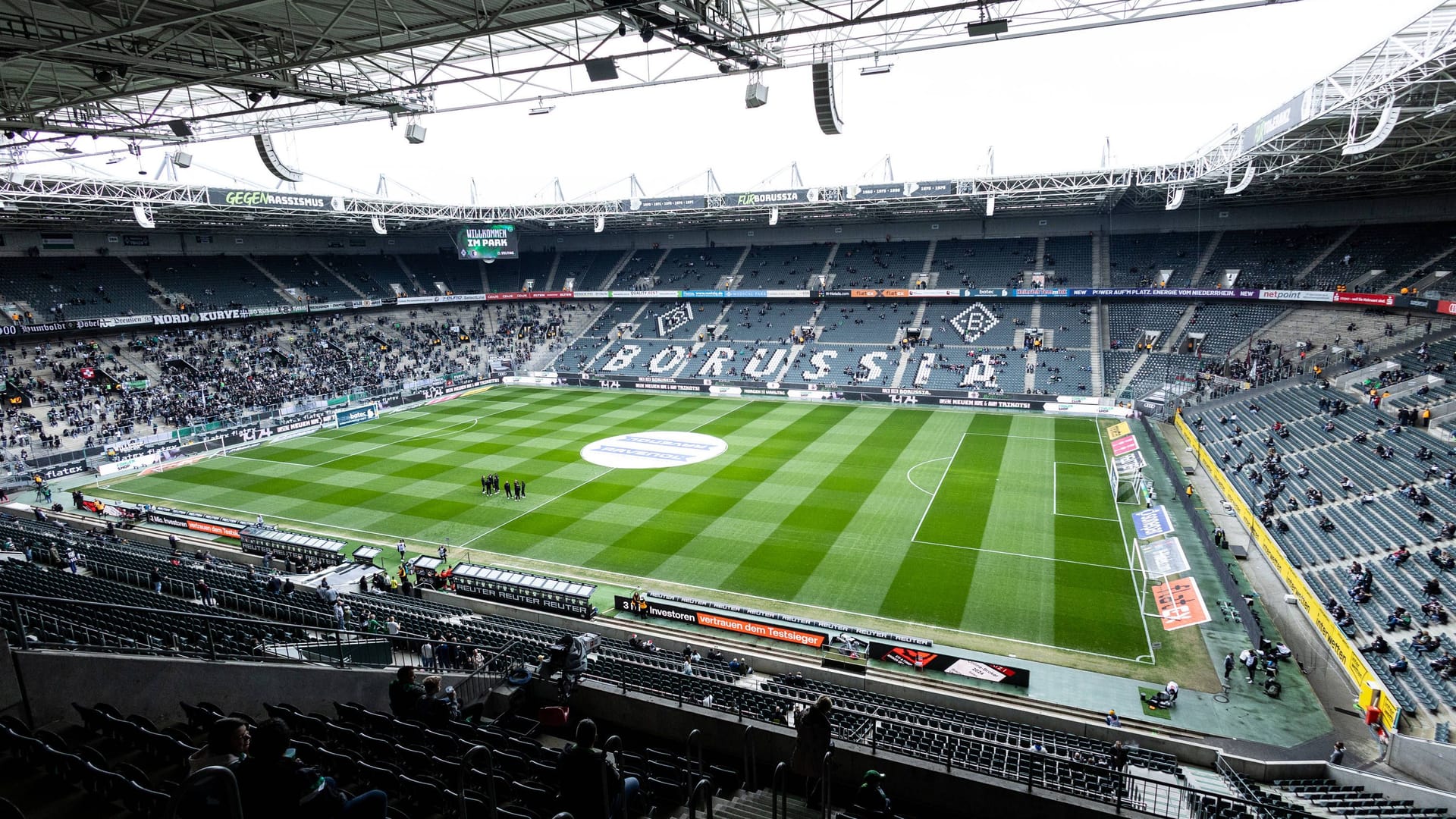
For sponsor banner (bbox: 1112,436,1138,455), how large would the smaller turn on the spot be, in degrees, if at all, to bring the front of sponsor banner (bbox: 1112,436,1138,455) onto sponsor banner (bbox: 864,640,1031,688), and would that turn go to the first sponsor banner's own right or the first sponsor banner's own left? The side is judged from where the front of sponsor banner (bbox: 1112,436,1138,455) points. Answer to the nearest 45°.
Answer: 0° — it already faces it

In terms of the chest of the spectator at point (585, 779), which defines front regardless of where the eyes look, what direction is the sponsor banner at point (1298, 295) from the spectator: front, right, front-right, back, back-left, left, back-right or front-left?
front

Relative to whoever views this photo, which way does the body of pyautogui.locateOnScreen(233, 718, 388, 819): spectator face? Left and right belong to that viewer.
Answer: facing away from the viewer and to the right of the viewer

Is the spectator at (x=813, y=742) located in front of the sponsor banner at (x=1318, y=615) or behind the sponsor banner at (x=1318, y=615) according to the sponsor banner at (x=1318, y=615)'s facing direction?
in front

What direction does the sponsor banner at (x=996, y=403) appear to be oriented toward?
toward the camera

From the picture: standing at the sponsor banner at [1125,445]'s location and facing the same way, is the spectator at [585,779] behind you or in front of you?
in front

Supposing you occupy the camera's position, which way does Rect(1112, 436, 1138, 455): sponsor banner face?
facing the viewer

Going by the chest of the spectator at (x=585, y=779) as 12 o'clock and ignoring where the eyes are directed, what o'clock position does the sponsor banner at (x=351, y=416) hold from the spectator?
The sponsor banner is roughly at 10 o'clock from the spectator.

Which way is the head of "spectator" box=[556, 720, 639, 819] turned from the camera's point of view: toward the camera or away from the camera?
away from the camera

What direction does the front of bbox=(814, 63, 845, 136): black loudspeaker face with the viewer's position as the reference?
facing the viewer and to the left of the viewer

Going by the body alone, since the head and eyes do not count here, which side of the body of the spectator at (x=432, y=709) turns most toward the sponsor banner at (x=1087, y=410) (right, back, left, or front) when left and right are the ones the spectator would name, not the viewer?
front

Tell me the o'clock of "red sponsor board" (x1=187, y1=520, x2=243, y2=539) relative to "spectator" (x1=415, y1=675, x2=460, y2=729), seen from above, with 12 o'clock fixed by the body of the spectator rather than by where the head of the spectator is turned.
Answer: The red sponsor board is roughly at 10 o'clock from the spectator.
